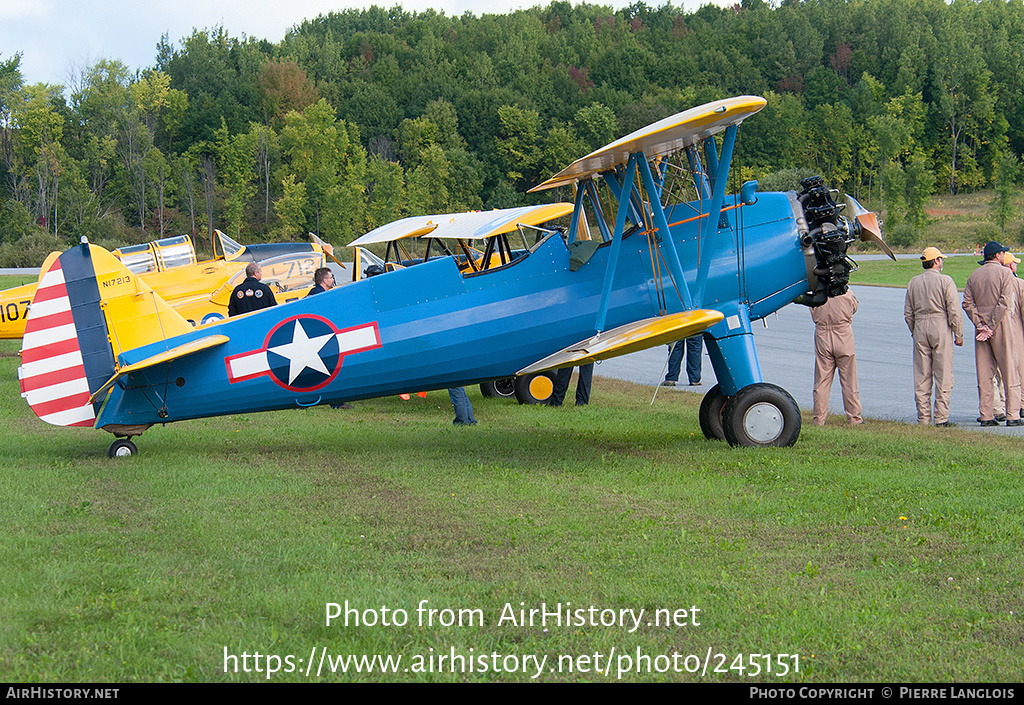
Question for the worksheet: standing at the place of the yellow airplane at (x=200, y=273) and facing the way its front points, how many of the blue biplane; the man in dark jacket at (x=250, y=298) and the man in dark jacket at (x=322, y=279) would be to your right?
3

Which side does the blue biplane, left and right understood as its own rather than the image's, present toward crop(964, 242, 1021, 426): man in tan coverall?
front

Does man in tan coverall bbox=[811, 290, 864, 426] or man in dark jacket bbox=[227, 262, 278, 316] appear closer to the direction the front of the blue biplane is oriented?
the man in tan coverall

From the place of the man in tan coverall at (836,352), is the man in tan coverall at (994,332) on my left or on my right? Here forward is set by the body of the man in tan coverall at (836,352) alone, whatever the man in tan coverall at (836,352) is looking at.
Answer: on my right

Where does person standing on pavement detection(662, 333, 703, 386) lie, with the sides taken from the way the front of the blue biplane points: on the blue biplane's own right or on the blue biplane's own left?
on the blue biplane's own left

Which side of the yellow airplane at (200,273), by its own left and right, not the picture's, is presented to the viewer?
right

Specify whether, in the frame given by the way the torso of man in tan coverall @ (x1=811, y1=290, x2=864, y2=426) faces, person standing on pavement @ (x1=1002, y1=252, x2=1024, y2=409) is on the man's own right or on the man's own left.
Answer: on the man's own right

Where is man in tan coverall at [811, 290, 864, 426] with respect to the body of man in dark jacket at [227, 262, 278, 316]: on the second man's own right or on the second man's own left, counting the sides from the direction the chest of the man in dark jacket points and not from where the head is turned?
on the second man's own right

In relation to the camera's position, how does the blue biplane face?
facing to the right of the viewer

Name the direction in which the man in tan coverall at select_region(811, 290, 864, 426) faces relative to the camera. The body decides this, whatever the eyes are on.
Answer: away from the camera

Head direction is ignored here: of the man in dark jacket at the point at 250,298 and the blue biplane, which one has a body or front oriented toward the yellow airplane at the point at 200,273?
the man in dark jacket

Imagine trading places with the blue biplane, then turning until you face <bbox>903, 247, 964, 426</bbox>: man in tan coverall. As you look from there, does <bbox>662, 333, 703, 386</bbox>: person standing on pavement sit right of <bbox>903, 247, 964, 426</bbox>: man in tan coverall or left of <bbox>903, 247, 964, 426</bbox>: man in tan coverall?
left

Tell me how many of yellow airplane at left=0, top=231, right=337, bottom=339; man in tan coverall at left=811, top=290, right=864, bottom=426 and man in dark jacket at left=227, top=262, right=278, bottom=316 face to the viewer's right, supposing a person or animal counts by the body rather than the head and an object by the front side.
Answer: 1

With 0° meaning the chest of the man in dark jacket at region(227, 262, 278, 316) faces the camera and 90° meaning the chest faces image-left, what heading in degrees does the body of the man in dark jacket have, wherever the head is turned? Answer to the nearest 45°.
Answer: approximately 180°
